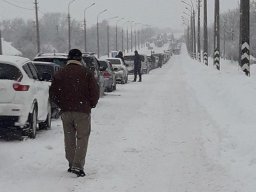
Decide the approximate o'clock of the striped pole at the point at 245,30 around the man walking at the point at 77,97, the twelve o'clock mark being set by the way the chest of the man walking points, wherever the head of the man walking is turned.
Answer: The striped pole is roughly at 1 o'clock from the man walking.

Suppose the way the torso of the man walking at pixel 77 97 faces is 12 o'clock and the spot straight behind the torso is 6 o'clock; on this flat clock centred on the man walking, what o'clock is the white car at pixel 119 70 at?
The white car is roughly at 12 o'clock from the man walking.

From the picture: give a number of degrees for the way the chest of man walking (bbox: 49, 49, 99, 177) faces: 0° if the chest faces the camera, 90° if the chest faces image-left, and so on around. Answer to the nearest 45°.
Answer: approximately 180°
